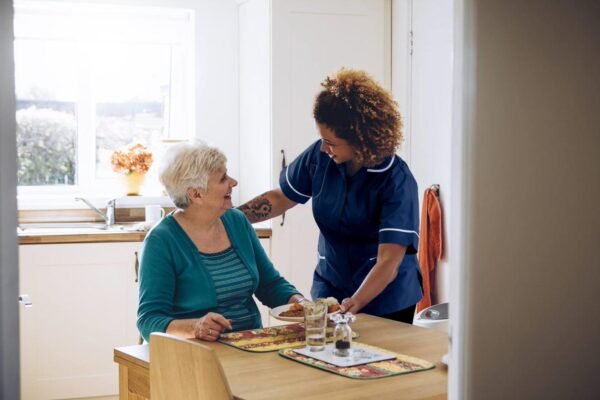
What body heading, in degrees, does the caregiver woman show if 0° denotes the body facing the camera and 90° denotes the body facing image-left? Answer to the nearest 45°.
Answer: approximately 45°

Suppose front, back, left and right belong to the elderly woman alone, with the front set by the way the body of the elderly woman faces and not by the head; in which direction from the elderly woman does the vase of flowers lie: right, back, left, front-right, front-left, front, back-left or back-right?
back-left

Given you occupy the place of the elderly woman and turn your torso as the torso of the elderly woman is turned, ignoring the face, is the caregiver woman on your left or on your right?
on your left

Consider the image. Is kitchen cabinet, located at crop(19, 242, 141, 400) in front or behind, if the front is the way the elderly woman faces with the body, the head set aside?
behind

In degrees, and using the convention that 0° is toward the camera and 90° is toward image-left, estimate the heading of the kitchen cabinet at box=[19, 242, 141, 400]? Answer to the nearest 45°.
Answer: approximately 0°

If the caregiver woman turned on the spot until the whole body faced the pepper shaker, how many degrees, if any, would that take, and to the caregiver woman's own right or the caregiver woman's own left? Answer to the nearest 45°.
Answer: approximately 45° to the caregiver woman's own left

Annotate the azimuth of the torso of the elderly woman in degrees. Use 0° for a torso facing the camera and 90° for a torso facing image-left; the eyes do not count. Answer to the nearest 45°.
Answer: approximately 315°

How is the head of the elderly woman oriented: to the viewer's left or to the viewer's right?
to the viewer's right

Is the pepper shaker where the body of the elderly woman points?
yes
